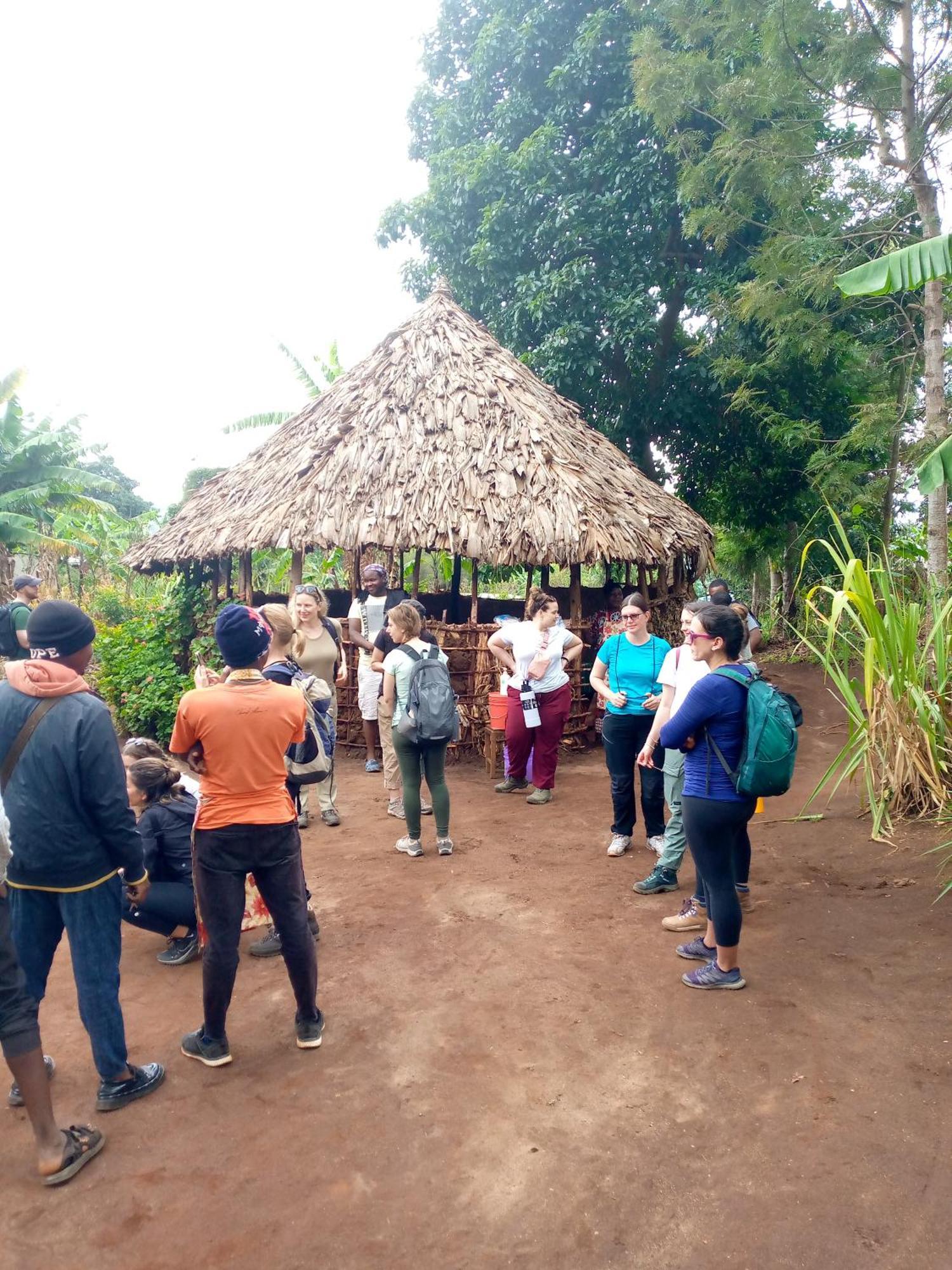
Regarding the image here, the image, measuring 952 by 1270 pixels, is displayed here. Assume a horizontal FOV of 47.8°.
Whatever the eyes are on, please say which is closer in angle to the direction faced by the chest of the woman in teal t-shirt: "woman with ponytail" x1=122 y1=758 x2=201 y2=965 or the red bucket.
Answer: the woman with ponytail

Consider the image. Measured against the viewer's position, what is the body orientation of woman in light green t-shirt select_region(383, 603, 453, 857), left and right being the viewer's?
facing away from the viewer and to the left of the viewer

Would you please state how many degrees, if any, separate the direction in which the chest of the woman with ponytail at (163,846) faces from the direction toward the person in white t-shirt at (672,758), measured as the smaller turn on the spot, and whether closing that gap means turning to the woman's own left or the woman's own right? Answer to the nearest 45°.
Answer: approximately 180°

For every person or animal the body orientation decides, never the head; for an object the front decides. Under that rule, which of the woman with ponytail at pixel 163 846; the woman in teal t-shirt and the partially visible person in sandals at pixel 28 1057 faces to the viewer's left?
the woman with ponytail

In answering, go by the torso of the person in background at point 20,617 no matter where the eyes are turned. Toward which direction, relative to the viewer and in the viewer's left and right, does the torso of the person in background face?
facing to the right of the viewer

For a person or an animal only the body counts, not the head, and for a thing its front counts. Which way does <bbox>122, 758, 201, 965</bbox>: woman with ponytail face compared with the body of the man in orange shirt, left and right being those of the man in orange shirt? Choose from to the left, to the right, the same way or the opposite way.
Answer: to the left

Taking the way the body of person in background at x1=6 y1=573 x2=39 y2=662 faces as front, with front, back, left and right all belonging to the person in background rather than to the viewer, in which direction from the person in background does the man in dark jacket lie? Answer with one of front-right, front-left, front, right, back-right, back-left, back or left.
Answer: right

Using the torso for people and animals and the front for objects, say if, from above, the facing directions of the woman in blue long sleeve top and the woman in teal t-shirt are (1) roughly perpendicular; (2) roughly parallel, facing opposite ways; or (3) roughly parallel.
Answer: roughly perpendicular
